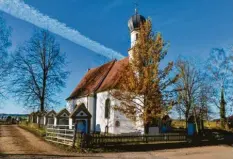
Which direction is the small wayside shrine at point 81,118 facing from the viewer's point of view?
toward the camera

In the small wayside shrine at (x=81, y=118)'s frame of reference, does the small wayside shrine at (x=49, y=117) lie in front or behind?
behind

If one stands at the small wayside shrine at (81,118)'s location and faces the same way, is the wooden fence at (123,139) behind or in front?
in front

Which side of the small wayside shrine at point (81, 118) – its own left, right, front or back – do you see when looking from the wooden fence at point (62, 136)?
front

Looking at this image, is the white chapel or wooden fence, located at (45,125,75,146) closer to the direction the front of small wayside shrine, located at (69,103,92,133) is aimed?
the wooden fence
